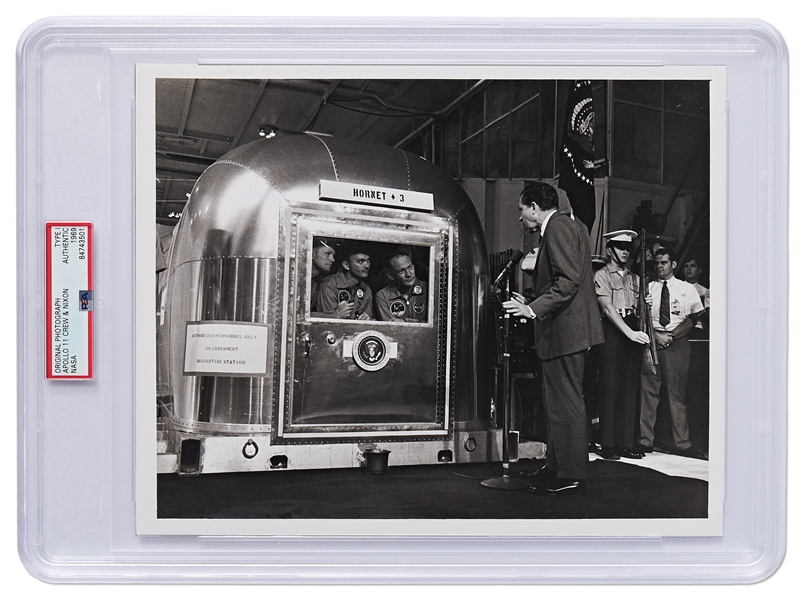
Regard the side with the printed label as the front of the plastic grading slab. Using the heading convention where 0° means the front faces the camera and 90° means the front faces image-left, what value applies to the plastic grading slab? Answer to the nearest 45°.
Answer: approximately 0°
